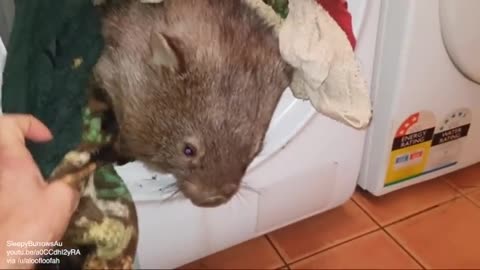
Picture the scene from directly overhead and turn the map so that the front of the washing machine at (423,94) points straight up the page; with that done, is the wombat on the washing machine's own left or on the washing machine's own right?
on the washing machine's own right

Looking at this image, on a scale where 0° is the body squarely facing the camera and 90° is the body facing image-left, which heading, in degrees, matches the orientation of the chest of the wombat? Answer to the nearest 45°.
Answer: approximately 315°
